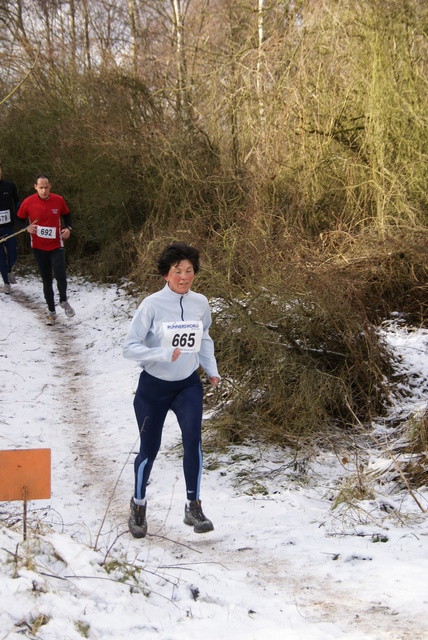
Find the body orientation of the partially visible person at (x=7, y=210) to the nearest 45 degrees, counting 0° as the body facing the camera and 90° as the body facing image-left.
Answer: approximately 0°

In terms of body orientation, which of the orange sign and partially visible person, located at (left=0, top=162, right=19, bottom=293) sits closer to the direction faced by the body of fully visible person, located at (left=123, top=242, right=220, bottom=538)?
the orange sign

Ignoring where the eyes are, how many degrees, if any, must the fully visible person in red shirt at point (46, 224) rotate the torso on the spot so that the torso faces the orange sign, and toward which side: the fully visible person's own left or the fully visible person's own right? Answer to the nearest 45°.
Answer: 0° — they already face it

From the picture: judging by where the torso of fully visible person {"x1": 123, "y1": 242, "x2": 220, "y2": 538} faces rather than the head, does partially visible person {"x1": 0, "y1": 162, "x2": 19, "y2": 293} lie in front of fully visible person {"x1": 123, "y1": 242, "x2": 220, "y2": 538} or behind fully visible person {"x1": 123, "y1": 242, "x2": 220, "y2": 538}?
behind

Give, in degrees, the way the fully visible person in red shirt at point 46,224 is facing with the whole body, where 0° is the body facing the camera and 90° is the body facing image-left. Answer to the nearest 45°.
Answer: approximately 0°

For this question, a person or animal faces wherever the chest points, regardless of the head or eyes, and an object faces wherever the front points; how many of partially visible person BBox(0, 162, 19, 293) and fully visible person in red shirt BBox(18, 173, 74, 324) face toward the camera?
2
